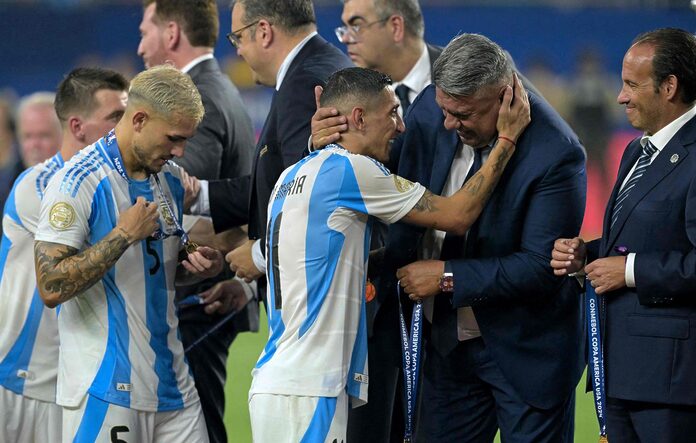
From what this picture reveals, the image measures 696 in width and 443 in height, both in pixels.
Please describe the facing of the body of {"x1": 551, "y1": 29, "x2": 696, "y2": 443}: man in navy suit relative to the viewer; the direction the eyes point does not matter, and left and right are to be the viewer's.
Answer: facing the viewer and to the left of the viewer

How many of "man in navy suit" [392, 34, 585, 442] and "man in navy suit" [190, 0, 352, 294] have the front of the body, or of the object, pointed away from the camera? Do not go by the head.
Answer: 0

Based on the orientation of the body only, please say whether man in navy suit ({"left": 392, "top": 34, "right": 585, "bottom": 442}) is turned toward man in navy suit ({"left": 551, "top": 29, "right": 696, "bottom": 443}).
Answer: no

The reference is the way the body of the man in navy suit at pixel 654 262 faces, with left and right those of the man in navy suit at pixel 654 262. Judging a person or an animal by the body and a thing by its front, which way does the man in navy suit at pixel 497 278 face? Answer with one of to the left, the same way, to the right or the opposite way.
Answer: the same way

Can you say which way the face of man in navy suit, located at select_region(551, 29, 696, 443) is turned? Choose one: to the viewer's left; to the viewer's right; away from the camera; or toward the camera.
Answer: to the viewer's left
